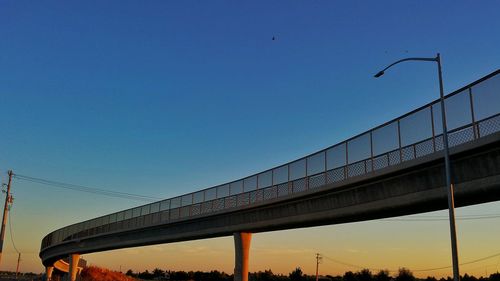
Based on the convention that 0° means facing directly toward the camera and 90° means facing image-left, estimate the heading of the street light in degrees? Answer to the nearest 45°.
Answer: approximately 90°
